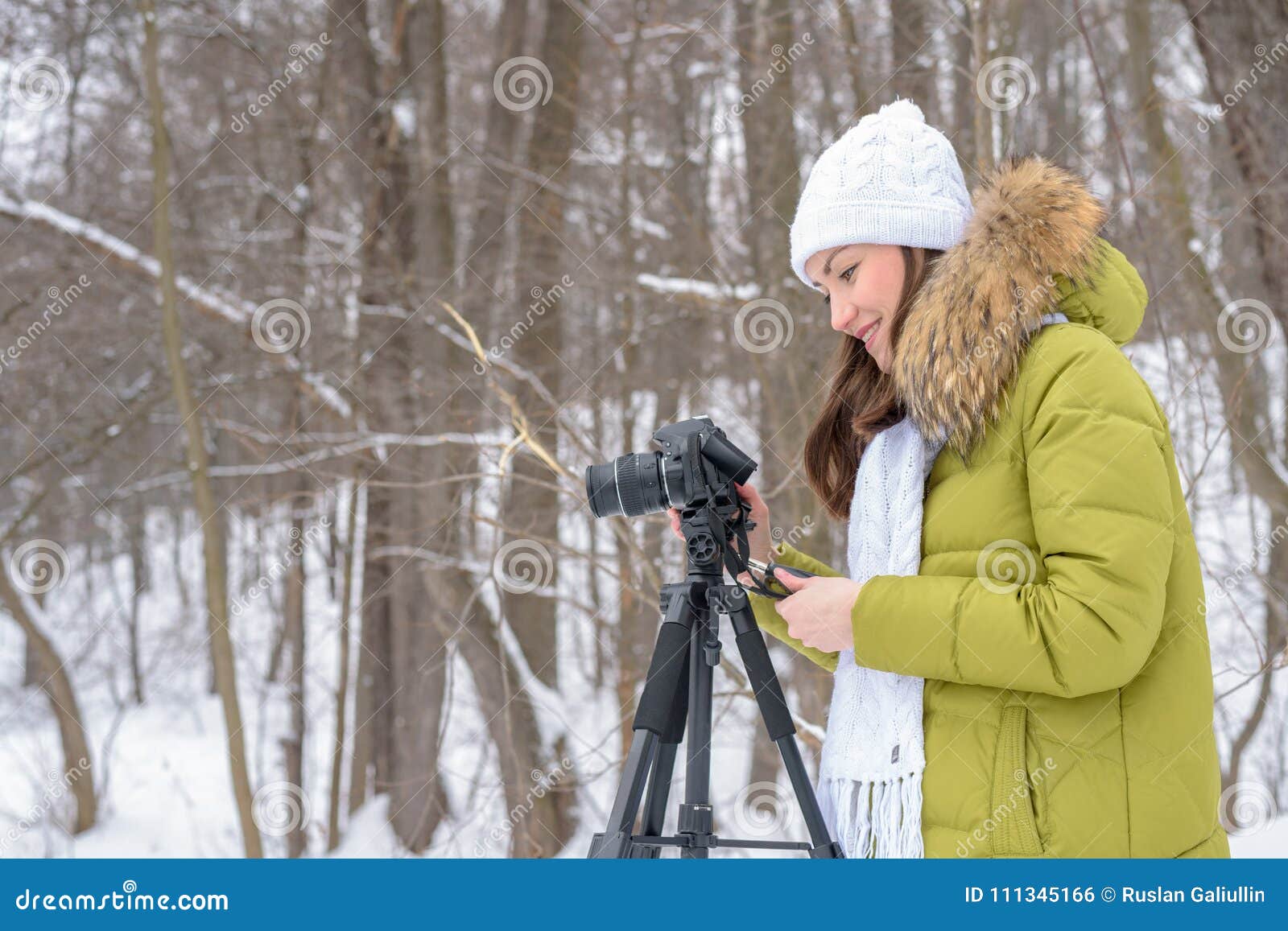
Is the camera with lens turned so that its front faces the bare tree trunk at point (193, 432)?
no

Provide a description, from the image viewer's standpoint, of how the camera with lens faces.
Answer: facing to the left of the viewer

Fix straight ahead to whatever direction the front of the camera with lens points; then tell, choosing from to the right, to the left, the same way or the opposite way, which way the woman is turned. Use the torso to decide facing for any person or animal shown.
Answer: the same way

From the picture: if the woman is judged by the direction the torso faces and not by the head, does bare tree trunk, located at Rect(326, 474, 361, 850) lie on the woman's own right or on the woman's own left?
on the woman's own right

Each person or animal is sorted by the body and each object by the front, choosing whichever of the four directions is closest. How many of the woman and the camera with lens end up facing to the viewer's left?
2

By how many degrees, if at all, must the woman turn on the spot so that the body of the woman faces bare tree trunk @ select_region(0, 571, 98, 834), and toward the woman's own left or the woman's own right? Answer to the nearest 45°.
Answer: approximately 45° to the woman's own right

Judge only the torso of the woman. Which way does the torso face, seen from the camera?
to the viewer's left

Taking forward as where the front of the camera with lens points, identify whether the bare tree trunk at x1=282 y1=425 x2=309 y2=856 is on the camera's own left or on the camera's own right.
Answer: on the camera's own right
